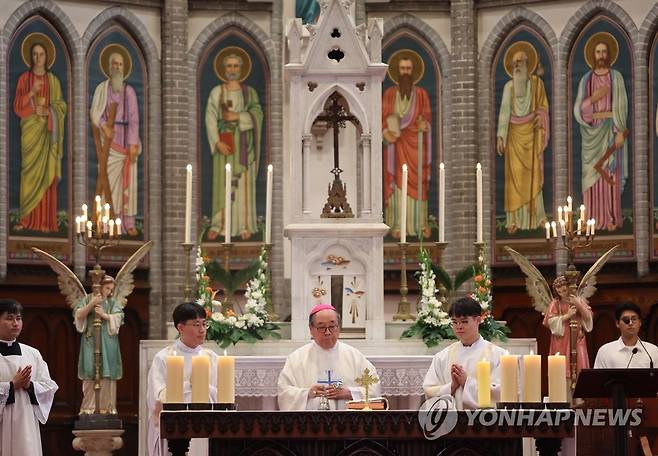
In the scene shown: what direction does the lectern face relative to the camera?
toward the camera

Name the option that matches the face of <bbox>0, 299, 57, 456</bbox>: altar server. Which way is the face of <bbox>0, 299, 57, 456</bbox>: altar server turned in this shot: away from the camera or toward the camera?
toward the camera

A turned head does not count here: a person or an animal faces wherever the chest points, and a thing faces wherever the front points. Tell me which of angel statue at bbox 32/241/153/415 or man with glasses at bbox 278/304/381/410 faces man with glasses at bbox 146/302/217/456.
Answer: the angel statue

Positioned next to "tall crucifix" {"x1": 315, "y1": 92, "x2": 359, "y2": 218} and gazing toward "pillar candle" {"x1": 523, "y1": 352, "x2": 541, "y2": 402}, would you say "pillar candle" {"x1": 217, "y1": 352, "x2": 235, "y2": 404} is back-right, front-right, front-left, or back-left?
front-right

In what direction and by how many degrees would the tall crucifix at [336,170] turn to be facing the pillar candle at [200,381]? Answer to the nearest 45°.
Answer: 0° — it already faces it

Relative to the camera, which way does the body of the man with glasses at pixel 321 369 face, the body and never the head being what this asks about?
toward the camera

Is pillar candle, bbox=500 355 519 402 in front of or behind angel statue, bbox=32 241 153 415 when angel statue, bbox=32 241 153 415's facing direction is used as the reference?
in front

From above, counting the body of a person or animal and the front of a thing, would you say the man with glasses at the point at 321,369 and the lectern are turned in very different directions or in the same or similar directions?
same or similar directions

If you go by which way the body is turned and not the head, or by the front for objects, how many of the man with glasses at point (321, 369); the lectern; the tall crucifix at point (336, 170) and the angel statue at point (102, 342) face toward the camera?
4

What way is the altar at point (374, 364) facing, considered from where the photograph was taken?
facing the viewer
